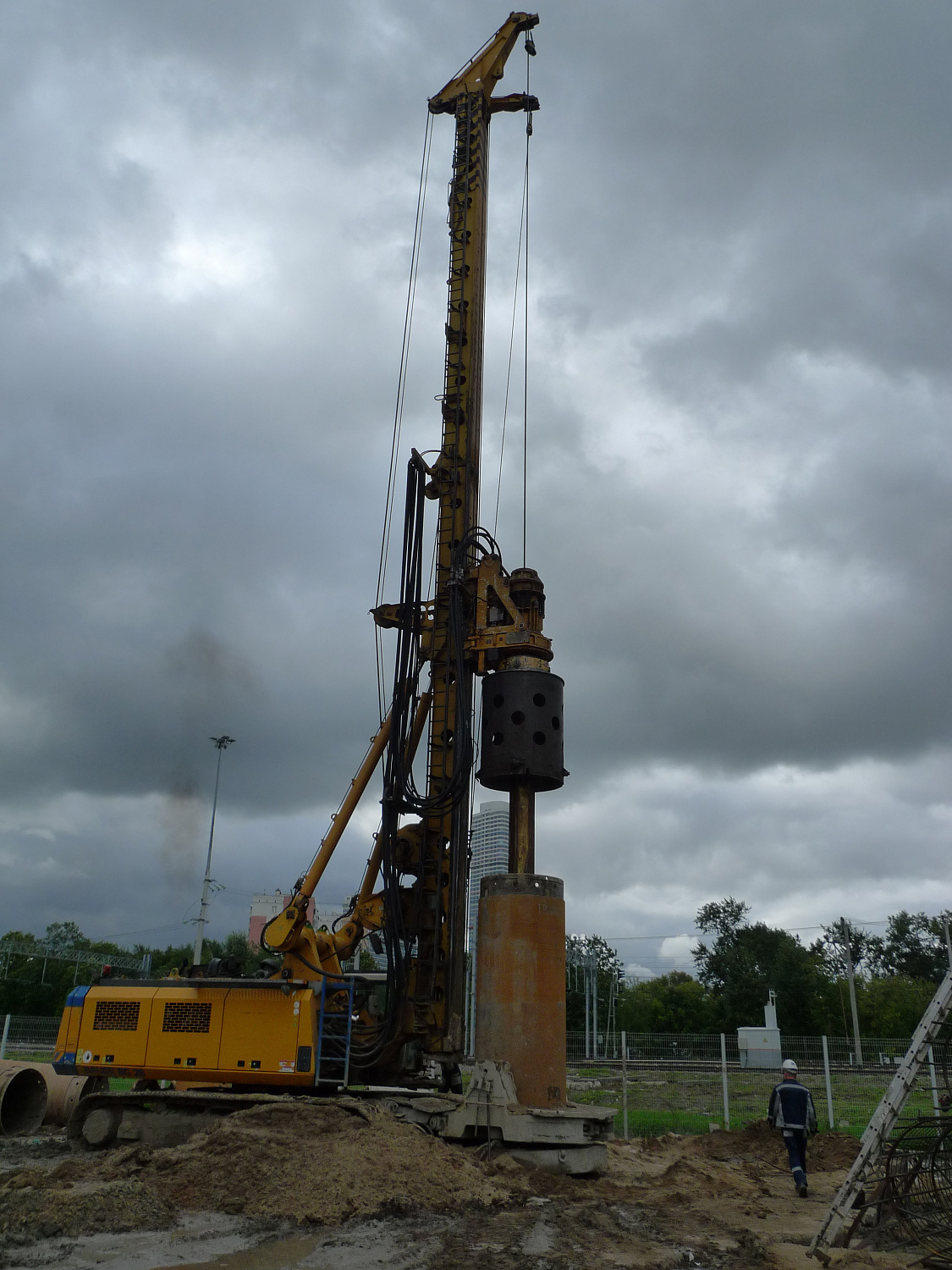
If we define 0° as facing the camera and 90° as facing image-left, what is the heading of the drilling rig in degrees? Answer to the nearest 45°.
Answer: approximately 270°

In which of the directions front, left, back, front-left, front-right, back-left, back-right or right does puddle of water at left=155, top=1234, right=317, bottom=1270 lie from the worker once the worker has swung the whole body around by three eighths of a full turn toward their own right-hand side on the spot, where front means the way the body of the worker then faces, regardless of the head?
right

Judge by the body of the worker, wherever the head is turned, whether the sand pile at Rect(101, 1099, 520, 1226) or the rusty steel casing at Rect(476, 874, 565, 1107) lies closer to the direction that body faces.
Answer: the rusty steel casing

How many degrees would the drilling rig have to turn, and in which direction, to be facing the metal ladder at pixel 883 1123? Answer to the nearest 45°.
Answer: approximately 45° to its right

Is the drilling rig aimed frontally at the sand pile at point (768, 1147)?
yes

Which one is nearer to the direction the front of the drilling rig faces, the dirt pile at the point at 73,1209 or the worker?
the worker

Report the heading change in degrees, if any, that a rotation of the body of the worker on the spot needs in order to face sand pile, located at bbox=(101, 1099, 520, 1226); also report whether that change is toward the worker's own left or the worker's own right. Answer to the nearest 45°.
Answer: approximately 135° to the worker's own left

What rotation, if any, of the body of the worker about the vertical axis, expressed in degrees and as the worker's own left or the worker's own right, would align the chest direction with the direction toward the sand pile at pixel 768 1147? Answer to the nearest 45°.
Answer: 0° — they already face it

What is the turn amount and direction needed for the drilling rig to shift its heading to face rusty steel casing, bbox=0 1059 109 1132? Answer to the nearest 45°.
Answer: approximately 135° to its left

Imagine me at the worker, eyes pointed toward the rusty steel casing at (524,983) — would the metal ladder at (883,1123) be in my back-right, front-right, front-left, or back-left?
back-left

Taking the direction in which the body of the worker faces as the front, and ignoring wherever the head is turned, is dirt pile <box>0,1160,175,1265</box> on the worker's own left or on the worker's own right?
on the worker's own left

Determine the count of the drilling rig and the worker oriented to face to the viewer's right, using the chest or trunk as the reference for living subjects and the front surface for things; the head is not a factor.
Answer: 1

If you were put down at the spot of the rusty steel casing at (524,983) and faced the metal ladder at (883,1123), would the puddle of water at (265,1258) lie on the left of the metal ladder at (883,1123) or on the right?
right

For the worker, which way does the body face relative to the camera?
away from the camera

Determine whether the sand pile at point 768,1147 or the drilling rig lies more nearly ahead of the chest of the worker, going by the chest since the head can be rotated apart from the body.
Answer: the sand pile

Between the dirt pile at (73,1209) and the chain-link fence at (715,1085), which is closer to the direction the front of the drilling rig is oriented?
the chain-link fence

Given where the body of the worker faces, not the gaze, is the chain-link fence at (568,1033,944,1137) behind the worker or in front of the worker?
in front
